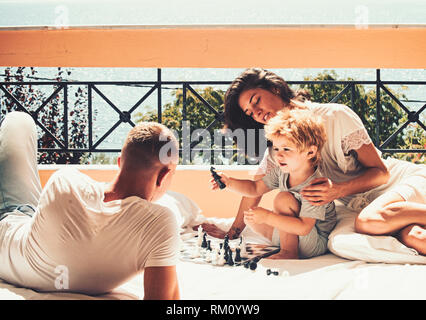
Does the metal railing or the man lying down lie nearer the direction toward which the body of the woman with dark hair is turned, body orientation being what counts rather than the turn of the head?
the man lying down

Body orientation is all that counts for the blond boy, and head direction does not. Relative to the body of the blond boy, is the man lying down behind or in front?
in front

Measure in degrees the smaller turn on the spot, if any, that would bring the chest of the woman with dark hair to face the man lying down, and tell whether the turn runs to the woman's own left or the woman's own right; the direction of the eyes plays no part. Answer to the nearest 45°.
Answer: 0° — they already face them

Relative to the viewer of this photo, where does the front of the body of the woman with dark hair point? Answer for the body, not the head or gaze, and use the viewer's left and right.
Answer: facing the viewer and to the left of the viewer

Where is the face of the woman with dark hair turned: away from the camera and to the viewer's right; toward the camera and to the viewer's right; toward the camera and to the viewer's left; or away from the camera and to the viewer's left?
toward the camera and to the viewer's left

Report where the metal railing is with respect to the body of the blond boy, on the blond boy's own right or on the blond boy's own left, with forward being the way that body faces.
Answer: on the blond boy's own right
